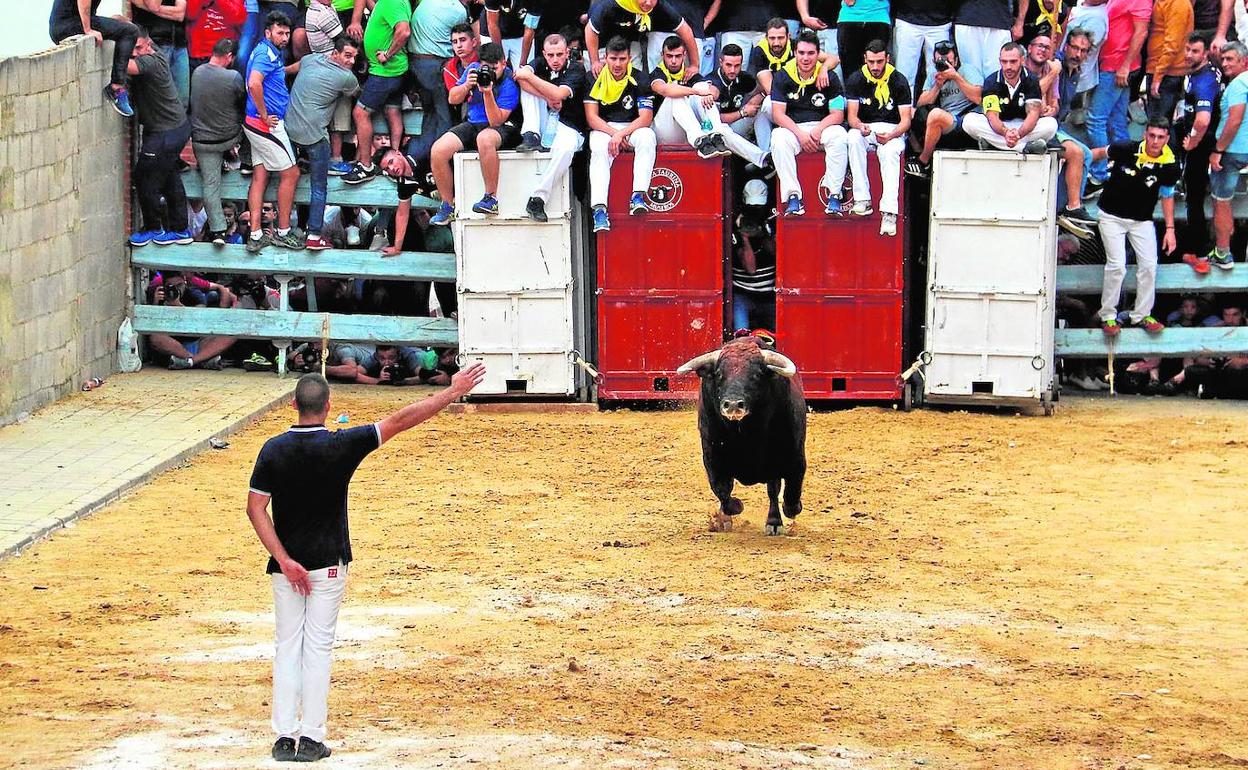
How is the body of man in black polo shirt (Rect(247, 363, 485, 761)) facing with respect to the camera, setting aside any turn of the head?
away from the camera

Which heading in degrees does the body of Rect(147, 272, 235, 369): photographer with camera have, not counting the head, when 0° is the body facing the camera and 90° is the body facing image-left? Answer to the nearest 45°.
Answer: approximately 0°

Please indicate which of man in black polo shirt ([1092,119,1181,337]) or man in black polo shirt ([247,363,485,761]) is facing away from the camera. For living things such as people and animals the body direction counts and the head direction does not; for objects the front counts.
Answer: man in black polo shirt ([247,363,485,761])

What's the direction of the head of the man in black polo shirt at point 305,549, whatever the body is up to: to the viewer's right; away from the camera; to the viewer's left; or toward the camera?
away from the camera

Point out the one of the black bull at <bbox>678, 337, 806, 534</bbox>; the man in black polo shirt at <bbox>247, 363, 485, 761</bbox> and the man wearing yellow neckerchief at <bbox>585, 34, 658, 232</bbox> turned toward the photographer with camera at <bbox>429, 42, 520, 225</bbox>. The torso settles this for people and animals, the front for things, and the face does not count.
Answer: the man in black polo shirt

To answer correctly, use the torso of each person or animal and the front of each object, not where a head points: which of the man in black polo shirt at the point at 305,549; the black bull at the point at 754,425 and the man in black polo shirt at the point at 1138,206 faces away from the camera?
the man in black polo shirt at the point at 305,549

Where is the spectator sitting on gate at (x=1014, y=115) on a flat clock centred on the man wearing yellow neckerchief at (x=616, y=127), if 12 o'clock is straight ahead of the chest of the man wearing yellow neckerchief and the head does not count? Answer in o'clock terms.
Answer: The spectator sitting on gate is roughly at 9 o'clock from the man wearing yellow neckerchief.

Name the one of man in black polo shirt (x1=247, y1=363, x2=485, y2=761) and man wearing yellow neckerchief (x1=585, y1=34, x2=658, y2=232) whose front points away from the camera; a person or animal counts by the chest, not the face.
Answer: the man in black polo shirt

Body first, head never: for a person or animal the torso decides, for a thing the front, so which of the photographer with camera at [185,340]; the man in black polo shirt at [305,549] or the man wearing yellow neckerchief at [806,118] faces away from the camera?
the man in black polo shirt

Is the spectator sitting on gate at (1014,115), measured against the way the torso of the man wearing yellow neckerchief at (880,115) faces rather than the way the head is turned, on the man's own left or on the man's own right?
on the man's own left

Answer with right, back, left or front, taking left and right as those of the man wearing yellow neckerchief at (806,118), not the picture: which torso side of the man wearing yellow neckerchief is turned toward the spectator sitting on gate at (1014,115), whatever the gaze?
left

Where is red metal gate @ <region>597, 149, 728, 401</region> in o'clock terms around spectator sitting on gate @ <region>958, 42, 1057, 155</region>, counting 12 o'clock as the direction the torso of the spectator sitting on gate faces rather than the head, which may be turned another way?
The red metal gate is roughly at 3 o'clock from the spectator sitting on gate.
